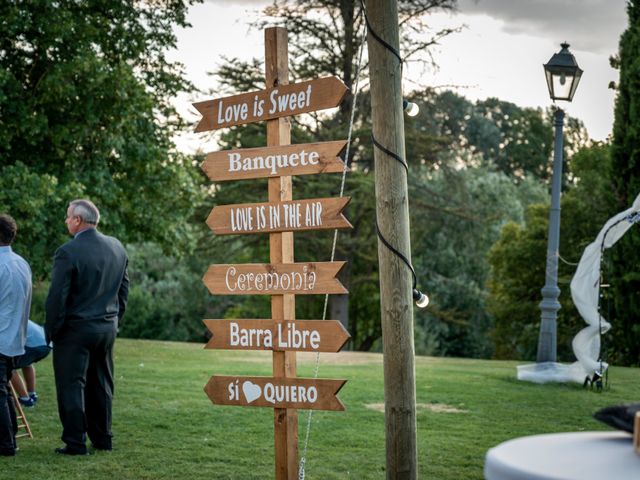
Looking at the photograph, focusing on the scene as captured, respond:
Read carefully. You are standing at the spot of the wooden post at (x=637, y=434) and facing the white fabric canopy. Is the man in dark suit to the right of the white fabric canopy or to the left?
left

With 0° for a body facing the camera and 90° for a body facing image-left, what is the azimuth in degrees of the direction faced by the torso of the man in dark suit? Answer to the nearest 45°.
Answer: approximately 135°

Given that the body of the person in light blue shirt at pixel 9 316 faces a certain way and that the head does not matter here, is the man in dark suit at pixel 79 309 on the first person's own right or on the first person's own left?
on the first person's own right

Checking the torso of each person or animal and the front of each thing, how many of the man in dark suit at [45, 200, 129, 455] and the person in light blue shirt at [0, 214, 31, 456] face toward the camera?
0

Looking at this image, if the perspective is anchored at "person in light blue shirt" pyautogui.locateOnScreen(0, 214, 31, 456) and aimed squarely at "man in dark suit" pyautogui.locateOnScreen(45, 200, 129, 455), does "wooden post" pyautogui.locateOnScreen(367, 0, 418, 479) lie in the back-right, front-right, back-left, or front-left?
front-right

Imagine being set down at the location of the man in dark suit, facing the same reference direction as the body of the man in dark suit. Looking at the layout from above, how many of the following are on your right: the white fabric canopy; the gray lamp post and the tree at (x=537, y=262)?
3
